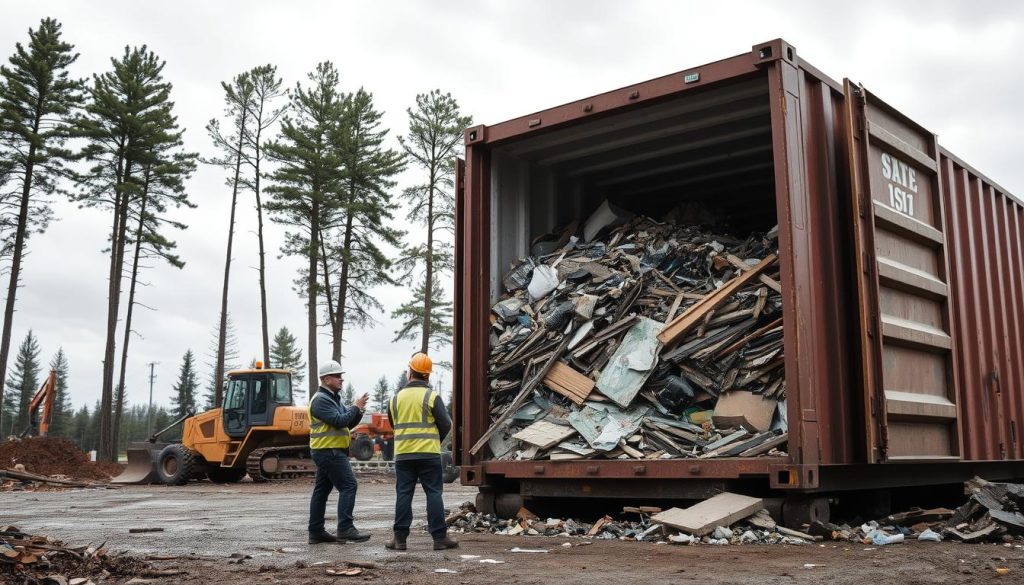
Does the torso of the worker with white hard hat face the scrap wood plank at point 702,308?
yes

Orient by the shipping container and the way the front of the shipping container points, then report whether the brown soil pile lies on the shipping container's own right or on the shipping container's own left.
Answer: on the shipping container's own right

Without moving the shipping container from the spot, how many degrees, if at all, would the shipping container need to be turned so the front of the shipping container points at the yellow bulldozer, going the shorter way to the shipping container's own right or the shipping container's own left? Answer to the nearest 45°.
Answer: approximately 90° to the shipping container's own right

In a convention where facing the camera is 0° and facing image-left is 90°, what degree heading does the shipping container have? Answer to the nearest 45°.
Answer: approximately 45°

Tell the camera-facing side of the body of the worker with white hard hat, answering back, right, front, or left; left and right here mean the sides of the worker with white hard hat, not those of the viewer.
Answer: right

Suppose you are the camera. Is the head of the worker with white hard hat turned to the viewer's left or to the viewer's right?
to the viewer's right

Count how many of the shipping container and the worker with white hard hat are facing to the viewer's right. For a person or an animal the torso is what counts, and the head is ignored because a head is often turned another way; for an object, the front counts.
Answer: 1

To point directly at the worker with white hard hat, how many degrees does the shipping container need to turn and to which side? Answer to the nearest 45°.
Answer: approximately 45° to its right

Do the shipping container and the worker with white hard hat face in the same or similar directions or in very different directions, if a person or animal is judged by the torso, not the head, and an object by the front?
very different directions

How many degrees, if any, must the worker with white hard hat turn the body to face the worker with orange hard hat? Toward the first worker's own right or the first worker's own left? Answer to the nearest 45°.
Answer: approximately 45° to the first worker's own right
